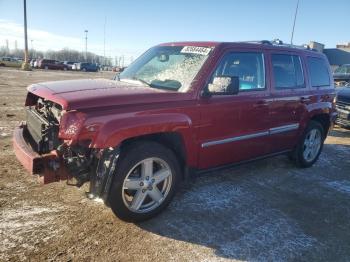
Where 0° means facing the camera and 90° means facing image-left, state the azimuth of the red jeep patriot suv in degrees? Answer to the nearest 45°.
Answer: approximately 45°

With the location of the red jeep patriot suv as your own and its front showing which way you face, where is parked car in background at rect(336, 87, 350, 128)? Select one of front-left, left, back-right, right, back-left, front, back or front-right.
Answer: back

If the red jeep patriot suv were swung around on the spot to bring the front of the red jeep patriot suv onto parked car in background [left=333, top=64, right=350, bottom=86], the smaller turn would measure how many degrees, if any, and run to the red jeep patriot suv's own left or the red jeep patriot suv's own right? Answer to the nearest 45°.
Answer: approximately 180°
